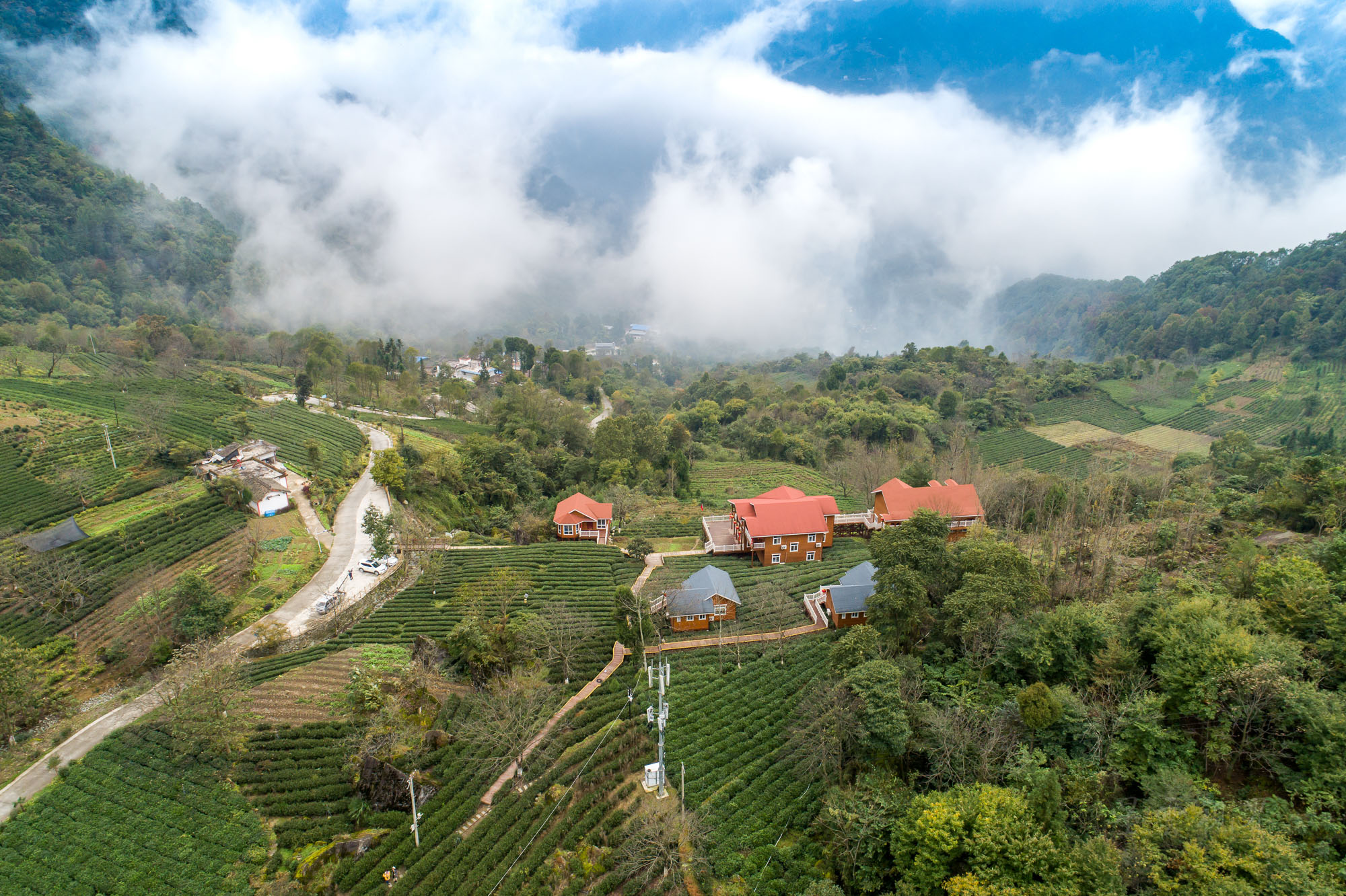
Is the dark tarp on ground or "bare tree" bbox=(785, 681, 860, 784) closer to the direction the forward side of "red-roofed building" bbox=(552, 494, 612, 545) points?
the bare tree

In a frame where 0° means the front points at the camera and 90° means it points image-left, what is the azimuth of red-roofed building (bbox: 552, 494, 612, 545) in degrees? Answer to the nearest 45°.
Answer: approximately 0°

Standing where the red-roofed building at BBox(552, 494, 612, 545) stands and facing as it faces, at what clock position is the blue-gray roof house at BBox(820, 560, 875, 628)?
The blue-gray roof house is roughly at 11 o'clock from the red-roofed building.

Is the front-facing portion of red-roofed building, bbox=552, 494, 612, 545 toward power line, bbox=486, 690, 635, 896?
yes

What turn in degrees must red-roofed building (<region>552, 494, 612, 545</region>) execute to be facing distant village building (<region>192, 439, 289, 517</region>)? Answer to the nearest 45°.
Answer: approximately 90° to its right

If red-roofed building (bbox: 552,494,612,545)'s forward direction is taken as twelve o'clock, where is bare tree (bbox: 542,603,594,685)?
The bare tree is roughly at 12 o'clock from the red-roofed building.

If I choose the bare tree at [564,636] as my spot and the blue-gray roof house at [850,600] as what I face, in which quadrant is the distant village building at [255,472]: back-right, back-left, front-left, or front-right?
back-left

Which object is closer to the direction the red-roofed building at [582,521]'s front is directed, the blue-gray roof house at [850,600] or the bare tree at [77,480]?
the blue-gray roof house

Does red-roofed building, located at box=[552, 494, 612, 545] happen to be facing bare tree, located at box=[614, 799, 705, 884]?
yes
